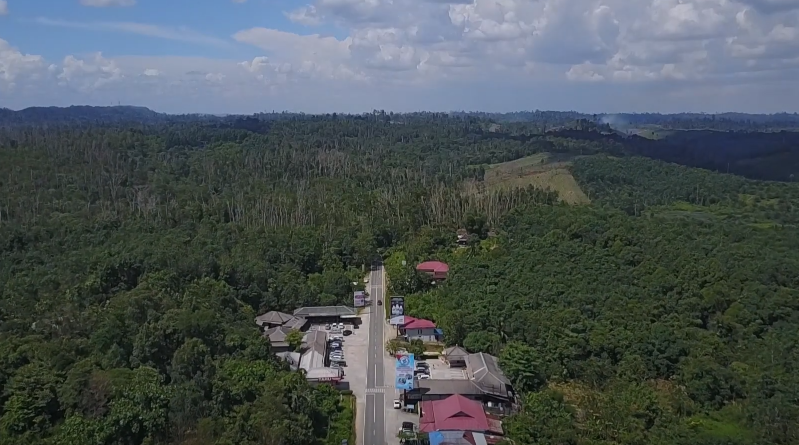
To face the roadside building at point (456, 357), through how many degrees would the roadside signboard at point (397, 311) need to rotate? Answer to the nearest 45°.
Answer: approximately 45° to its left

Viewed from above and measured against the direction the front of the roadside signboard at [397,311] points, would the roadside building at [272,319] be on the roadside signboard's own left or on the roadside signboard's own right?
on the roadside signboard's own right

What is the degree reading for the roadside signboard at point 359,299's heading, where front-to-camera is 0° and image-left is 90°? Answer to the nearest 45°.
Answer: approximately 0°

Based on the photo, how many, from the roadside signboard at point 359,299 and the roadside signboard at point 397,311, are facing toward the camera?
2

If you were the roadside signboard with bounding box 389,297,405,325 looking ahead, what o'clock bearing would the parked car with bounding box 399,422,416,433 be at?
The parked car is roughly at 12 o'clock from the roadside signboard.
